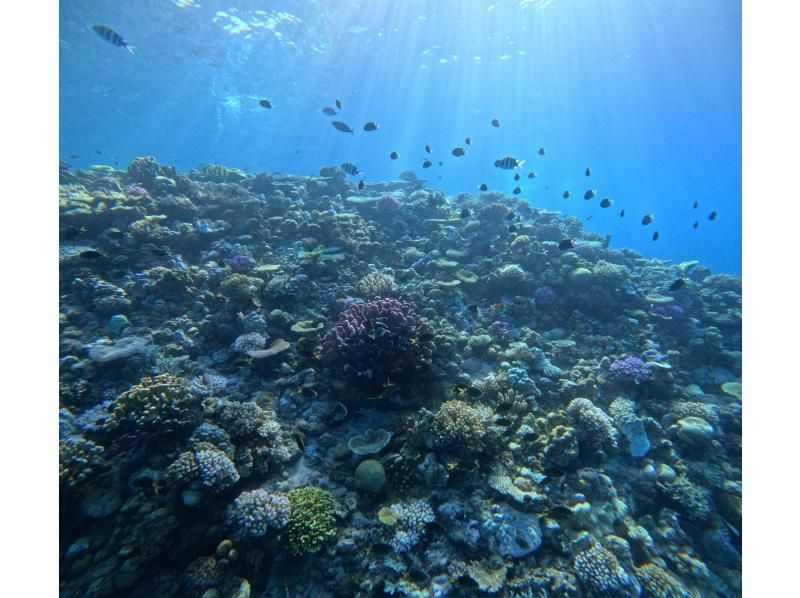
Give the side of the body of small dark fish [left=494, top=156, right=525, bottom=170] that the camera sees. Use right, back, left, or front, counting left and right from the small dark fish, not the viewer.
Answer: left

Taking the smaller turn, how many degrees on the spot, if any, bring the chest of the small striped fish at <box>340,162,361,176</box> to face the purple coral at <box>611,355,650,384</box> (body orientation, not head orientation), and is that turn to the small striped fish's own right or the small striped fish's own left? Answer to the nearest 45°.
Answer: approximately 135° to the small striped fish's own left

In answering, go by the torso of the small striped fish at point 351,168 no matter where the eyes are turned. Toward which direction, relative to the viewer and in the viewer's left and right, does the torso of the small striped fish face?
facing to the left of the viewer

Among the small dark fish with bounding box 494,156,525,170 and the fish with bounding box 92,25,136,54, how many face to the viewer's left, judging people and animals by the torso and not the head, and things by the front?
2

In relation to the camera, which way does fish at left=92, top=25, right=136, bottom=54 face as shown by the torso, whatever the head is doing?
to the viewer's left

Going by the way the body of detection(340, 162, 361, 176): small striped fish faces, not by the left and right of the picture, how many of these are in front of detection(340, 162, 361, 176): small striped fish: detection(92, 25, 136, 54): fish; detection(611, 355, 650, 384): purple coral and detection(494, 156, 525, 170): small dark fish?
1
